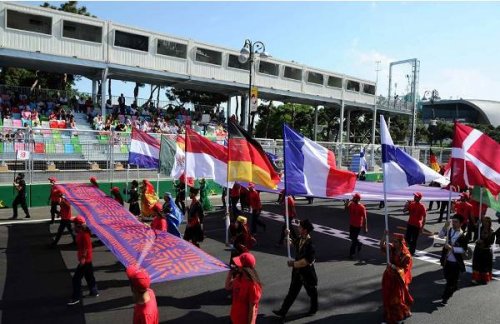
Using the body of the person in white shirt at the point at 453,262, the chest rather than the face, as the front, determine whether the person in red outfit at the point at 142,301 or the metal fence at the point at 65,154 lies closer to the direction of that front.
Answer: the person in red outfit

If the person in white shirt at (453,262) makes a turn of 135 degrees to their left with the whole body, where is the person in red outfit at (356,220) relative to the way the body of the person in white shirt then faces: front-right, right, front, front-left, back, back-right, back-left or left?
back-left

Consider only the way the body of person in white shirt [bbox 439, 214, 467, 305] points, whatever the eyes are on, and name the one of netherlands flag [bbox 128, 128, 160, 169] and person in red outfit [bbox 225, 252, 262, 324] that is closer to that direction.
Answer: the person in red outfit

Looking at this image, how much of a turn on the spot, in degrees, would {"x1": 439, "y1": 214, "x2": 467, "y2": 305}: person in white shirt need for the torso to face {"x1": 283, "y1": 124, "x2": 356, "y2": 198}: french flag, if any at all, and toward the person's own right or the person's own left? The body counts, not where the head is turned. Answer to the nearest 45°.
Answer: approximately 45° to the person's own right

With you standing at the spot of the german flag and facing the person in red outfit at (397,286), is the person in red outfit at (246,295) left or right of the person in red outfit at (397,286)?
right

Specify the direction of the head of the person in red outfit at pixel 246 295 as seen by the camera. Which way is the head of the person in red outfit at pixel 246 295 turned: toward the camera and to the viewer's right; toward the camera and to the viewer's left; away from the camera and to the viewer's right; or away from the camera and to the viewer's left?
away from the camera and to the viewer's left

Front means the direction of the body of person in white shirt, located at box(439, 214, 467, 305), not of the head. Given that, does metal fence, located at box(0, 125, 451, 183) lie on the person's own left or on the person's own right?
on the person's own right

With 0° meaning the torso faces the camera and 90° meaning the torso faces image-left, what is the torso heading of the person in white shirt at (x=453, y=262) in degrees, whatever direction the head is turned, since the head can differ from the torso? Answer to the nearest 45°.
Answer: approximately 45°

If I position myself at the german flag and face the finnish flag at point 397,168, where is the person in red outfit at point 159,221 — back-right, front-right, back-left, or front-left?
back-right
